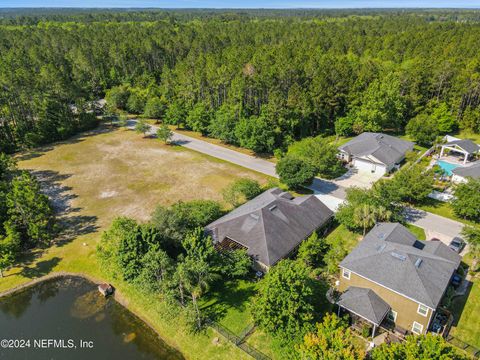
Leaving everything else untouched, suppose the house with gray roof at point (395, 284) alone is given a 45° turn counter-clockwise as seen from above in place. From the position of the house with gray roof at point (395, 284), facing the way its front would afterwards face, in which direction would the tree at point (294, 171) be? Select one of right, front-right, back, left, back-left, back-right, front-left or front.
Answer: front-left

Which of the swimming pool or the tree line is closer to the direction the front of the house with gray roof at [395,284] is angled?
the swimming pool

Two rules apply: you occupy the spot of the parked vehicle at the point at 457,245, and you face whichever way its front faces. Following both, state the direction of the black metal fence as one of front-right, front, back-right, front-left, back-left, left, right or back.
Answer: front-left

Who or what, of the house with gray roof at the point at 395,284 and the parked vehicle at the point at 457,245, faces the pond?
the parked vehicle

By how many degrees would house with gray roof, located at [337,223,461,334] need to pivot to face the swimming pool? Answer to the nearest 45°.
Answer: approximately 45° to its left

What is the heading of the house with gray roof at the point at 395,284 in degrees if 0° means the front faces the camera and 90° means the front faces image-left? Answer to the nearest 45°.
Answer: approximately 225°

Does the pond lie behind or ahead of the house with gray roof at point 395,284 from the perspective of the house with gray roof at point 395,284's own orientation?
behind

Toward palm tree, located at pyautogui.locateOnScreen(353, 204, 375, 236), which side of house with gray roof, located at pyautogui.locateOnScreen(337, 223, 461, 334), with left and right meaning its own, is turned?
left

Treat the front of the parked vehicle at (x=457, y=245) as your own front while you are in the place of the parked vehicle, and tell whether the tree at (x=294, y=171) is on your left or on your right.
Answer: on your right

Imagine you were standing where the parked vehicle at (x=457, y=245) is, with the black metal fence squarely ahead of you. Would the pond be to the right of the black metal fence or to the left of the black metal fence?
right

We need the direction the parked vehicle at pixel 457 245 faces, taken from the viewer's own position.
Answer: facing the viewer and to the left of the viewer

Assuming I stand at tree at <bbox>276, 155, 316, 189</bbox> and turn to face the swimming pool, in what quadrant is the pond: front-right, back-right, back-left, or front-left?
back-right

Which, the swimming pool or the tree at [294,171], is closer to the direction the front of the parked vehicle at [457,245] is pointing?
the tree

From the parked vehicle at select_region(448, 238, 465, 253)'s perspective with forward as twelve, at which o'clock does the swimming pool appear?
The swimming pool is roughly at 4 o'clock from the parked vehicle.

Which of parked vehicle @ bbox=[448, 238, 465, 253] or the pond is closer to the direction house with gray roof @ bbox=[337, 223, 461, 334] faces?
the parked vehicle

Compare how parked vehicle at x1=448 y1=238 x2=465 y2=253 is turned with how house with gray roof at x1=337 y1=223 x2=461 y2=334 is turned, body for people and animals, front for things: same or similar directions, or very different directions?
very different directions

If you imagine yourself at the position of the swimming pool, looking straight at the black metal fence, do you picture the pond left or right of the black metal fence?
right
